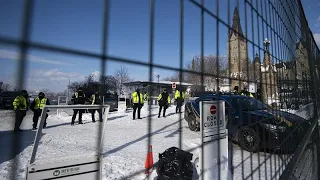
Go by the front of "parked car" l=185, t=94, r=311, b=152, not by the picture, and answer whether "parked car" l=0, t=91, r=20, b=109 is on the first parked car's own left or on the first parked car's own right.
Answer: on the first parked car's own right

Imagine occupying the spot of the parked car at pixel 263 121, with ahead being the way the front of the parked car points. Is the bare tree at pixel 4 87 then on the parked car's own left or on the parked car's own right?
on the parked car's own right
